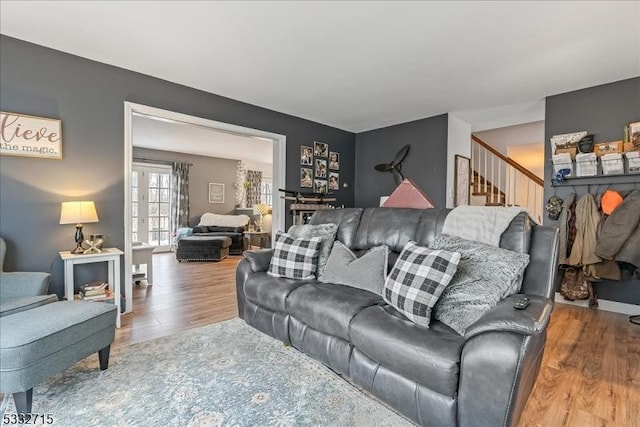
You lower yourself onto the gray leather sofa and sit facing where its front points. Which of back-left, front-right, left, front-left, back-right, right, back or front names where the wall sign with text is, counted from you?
front-right

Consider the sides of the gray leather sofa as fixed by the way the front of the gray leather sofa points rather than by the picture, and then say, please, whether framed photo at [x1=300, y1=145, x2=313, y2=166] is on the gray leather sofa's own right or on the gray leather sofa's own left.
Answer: on the gray leather sofa's own right

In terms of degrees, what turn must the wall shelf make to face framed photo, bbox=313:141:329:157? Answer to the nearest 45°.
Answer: approximately 90° to its right

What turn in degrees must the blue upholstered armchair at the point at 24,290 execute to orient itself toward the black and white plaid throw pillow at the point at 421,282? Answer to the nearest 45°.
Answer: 0° — it already faces it

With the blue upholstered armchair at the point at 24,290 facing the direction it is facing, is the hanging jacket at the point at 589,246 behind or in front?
in front

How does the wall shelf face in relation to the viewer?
toward the camera

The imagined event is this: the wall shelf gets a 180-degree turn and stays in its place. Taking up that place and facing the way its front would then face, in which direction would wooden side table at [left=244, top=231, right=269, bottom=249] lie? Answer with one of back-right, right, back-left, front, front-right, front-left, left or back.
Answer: left

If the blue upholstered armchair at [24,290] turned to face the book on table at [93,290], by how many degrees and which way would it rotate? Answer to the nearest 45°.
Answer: approximately 90° to its left

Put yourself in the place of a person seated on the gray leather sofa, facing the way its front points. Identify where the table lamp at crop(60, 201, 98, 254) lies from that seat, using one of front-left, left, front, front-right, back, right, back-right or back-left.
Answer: front-right

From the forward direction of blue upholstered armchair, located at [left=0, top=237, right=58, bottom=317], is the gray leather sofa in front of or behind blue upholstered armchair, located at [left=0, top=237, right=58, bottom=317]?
in front

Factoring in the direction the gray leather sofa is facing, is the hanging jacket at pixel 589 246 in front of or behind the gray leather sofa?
behind

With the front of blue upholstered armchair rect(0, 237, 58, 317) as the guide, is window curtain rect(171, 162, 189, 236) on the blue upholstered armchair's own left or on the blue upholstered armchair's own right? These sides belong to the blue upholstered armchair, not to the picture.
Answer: on the blue upholstered armchair's own left

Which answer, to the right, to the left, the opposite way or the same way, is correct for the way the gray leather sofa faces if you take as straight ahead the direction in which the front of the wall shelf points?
the same way
